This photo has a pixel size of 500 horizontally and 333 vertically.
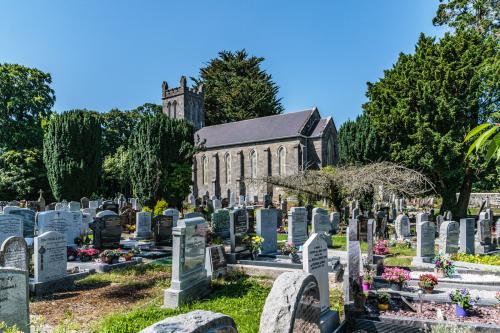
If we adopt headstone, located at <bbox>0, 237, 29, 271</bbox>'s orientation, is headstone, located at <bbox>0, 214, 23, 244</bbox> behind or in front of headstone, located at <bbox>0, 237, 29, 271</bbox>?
behind

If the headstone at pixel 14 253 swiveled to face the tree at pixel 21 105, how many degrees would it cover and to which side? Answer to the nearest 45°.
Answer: approximately 135° to its left

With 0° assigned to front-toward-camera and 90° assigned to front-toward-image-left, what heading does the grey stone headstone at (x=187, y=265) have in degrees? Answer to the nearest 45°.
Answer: approximately 315°

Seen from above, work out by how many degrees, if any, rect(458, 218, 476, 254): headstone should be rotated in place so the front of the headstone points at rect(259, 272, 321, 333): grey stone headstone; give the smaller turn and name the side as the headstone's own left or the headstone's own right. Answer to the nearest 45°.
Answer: approximately 45° to the headstone's own right

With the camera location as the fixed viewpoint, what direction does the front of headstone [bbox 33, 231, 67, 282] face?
facing the viewer and to the right of the viewer

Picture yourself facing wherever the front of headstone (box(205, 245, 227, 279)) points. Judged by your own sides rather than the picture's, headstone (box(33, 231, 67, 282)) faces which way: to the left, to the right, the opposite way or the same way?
the same way

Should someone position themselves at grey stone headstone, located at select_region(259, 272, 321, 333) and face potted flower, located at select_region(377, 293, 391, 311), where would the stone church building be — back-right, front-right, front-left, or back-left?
front-left

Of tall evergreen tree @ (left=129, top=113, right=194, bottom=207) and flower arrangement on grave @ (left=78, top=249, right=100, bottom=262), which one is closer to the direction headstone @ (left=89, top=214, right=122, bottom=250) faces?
the flower arrangement on grave

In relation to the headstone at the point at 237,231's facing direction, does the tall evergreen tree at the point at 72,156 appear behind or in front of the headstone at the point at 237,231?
behind

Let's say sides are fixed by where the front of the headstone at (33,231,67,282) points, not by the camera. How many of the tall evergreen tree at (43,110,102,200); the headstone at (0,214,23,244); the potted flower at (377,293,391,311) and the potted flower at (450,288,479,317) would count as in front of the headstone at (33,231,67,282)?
2

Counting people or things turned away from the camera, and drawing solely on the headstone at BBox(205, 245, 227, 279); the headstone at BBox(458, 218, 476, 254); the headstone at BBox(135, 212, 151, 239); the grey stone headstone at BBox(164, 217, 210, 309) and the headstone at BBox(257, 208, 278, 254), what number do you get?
0

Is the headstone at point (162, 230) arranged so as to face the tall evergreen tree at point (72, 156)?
no

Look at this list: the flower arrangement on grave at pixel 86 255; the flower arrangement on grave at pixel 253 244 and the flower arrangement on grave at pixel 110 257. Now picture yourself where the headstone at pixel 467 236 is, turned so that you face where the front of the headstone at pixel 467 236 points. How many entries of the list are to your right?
3
